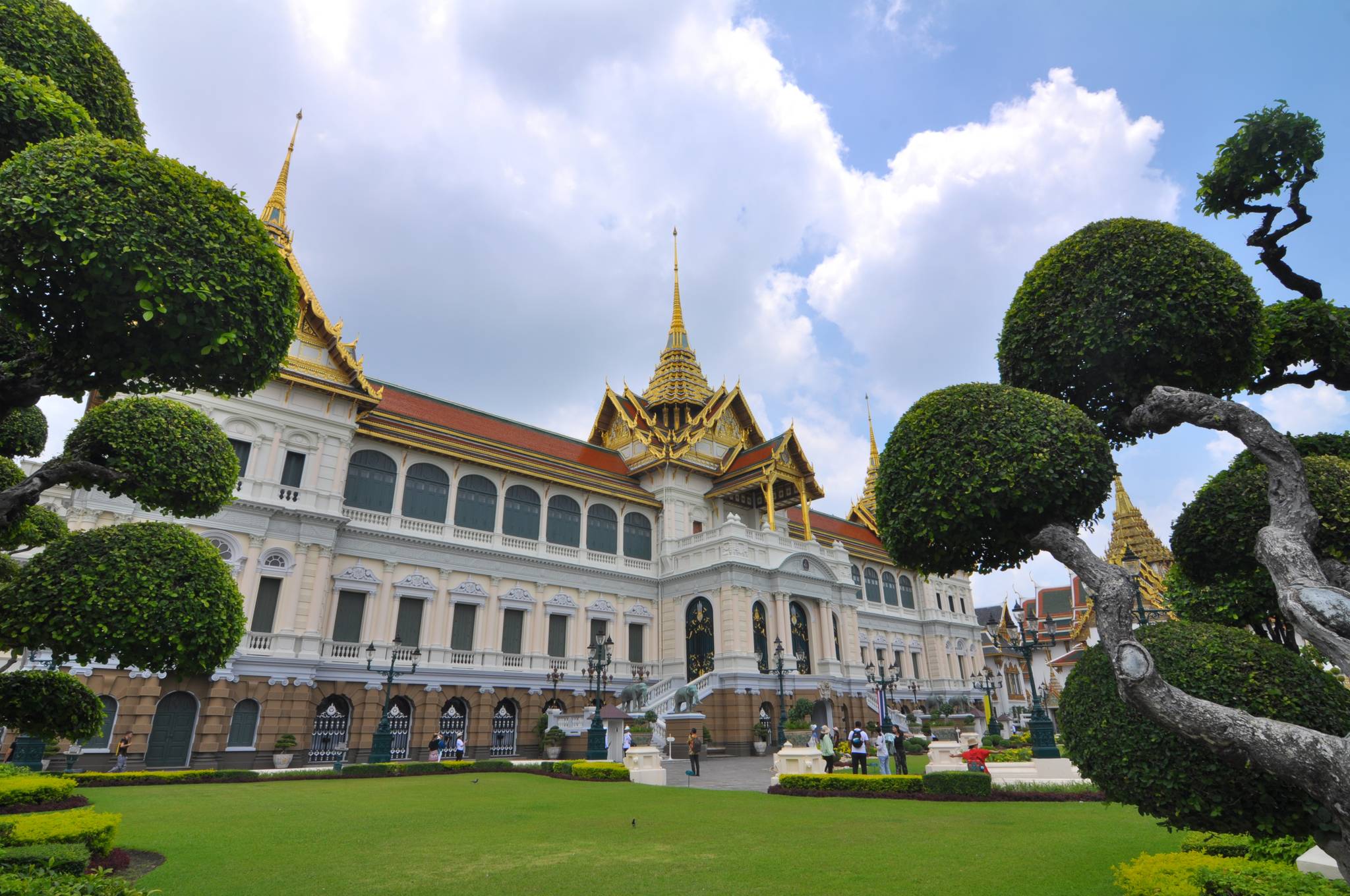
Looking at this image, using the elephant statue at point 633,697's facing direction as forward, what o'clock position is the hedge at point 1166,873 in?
The hedge is roughly at 1 o'clock from the elephant statue.

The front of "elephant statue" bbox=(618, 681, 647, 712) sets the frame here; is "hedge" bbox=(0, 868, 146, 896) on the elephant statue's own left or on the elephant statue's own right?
on the elephant statue's own right

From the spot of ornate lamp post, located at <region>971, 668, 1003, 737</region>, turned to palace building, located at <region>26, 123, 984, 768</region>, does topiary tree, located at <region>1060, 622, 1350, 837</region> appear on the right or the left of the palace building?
left

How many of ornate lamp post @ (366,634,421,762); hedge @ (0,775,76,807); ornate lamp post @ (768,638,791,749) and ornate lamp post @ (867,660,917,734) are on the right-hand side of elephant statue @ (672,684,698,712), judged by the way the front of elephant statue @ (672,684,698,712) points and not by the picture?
2

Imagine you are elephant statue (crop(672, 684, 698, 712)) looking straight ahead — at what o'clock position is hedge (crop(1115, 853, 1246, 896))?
The hedge is roughly at 1 o'clock from the elephant statue.

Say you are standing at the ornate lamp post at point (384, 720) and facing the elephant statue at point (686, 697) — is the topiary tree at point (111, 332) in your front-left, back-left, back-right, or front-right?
back-right

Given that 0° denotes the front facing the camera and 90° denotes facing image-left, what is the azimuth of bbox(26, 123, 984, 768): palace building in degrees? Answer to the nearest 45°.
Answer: approximately 315°

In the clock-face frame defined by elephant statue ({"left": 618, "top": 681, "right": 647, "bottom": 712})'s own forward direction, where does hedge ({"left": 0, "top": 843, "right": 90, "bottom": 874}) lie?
The hedge is roughly at 2 o'clock from the elephant statue.

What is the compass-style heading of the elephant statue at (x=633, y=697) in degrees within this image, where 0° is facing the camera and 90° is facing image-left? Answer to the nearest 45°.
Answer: approximately 315°

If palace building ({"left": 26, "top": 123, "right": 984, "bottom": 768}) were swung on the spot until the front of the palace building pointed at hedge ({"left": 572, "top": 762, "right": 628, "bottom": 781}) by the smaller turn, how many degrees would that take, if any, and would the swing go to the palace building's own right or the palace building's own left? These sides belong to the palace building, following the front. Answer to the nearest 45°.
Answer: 0° — it already faces it
